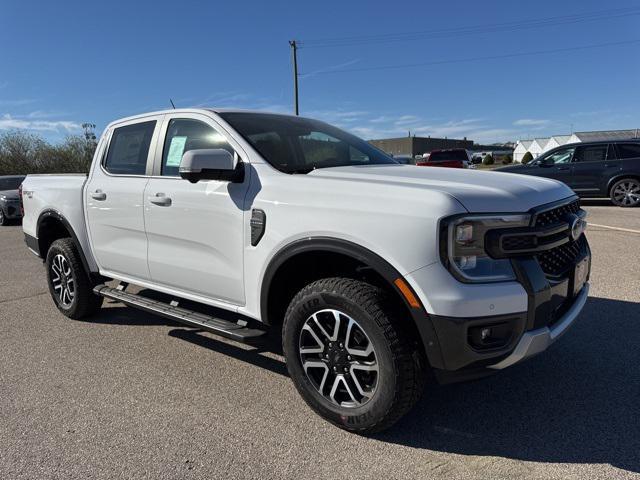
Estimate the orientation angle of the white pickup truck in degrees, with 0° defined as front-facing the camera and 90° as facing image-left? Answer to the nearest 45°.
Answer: approximately 315°

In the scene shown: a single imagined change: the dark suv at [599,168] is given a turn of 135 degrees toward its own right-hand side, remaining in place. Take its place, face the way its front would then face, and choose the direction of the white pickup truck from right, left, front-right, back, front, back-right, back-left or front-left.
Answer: back-right

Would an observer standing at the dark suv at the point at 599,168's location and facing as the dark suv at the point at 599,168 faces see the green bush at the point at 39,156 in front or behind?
in front

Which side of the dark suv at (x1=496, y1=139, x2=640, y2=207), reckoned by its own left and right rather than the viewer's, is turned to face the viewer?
left

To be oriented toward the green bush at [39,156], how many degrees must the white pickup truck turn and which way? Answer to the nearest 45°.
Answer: approximately 180°
